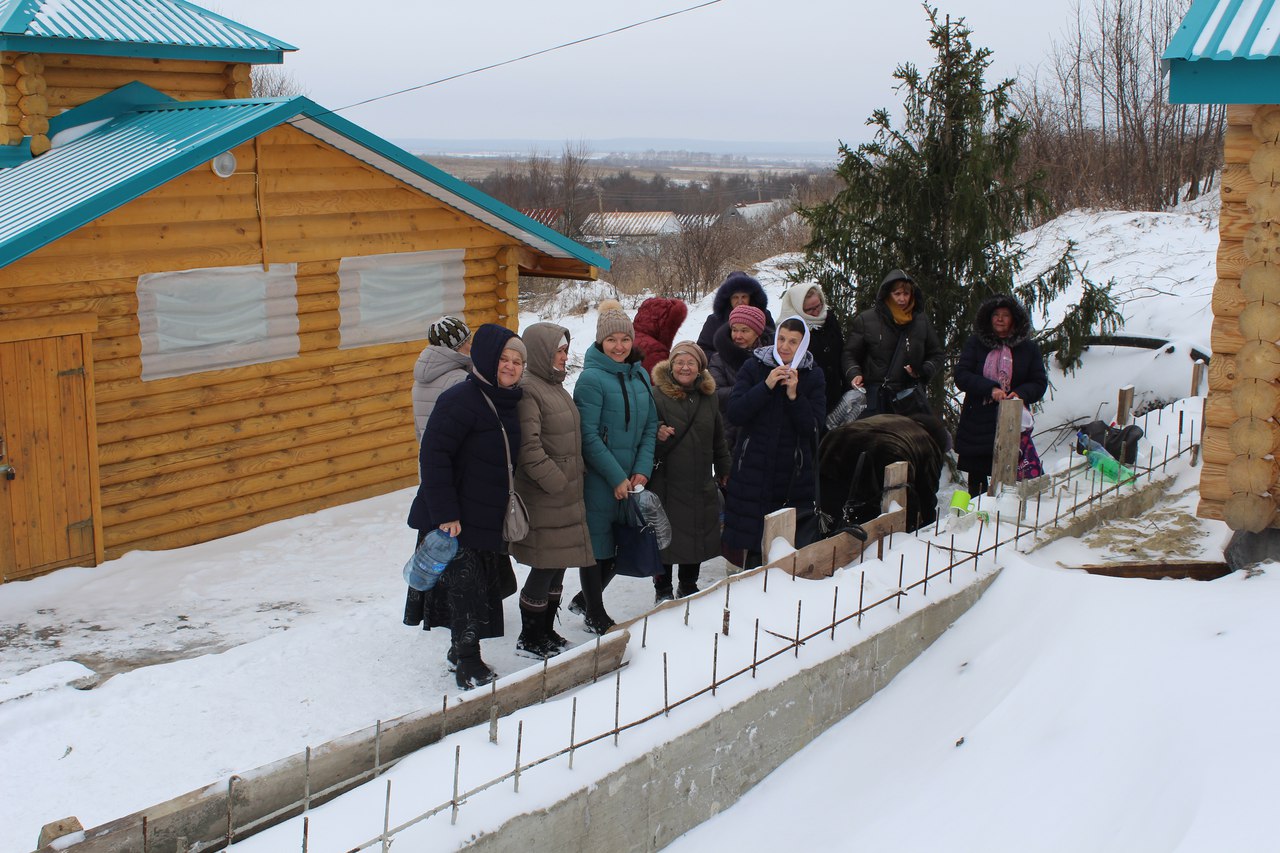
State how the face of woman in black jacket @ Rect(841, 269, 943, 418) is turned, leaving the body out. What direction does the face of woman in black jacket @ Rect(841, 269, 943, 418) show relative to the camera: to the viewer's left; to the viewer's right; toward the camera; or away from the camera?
toward the camera

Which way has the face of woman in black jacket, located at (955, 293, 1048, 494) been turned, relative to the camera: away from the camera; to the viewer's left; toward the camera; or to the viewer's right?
toward the camera

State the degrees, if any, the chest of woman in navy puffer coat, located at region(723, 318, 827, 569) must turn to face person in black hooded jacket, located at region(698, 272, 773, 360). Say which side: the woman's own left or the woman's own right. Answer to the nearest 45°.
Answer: approximately 180°

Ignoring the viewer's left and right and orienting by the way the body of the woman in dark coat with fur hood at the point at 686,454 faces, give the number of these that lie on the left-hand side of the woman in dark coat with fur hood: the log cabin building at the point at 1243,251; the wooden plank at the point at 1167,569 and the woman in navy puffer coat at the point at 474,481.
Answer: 2

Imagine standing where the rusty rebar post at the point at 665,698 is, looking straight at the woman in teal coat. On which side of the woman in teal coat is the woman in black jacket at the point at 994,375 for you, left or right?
right

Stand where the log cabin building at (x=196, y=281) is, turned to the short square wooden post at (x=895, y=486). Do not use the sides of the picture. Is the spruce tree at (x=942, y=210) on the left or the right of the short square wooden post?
left

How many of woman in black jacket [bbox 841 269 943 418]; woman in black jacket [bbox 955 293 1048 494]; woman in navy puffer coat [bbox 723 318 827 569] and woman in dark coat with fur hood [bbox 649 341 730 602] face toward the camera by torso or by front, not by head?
4

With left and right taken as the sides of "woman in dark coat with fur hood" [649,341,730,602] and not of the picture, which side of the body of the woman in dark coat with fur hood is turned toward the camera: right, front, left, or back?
front

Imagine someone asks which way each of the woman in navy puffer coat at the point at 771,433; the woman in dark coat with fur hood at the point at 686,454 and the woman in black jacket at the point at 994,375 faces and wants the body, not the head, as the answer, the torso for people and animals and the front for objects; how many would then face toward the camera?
3

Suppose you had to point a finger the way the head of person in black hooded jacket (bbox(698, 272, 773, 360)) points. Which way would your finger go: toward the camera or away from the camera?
toward the camera

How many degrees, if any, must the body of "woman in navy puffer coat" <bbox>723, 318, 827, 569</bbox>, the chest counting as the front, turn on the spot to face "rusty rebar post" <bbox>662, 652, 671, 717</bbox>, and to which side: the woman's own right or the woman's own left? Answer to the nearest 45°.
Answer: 0° — they already face it

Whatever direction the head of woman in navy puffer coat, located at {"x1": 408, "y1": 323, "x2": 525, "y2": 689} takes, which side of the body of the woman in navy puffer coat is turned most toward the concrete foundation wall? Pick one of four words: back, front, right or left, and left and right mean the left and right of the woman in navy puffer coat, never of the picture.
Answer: front

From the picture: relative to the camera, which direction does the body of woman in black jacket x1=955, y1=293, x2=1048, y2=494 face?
toward the camera

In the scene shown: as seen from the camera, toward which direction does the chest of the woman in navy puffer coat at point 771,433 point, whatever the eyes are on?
toward the camera

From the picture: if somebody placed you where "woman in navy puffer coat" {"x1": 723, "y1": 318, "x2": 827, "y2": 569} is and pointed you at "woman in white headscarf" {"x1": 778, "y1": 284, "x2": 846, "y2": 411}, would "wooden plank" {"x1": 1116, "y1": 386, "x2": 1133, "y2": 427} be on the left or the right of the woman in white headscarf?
right

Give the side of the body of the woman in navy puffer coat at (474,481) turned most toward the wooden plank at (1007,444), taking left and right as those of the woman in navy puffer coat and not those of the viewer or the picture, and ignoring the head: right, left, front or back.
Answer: left

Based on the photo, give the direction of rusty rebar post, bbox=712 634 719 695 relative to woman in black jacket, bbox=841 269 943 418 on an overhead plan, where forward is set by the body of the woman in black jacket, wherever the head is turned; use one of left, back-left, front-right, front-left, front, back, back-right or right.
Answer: front
